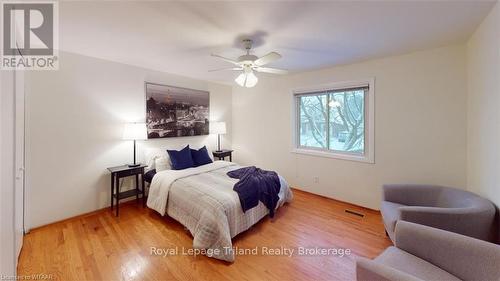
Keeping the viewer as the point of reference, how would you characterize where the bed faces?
facing the viewer and to the right of the viewer

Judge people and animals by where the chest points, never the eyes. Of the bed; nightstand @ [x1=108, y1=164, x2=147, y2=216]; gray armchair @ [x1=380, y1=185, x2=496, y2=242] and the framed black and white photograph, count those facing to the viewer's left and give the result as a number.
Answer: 1

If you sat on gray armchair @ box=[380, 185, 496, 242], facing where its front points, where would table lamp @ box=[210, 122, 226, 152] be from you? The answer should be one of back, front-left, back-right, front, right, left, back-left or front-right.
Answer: front

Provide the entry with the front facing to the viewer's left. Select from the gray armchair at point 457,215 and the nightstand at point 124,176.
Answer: the gray armchair

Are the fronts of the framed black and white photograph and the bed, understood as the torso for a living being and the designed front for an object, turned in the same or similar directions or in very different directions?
same or similar directions

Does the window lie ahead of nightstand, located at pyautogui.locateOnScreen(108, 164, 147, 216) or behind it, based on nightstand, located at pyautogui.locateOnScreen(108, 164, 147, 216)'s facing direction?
ahead

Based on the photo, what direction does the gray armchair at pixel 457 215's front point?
to the viewer's left

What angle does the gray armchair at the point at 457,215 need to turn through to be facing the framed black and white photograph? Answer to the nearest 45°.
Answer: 0° — it already faces it

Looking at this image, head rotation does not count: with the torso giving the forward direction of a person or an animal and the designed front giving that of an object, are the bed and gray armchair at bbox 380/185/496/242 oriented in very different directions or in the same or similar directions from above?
very different directions

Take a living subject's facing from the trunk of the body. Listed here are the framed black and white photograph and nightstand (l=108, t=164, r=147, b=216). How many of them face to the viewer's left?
0

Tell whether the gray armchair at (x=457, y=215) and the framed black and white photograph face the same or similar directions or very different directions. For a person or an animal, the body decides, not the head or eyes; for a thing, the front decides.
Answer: very different directions

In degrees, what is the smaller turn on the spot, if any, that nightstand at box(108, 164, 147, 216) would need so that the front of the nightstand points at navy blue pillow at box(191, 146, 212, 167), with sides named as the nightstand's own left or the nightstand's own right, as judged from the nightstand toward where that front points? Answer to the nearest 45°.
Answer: approximately 45° to the nightstand's own left
